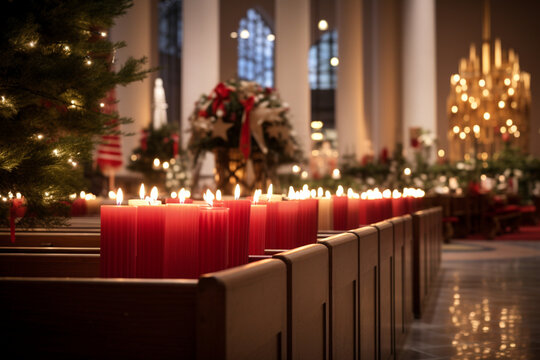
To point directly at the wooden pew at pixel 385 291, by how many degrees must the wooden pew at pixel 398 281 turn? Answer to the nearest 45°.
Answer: approximately 135° to its right

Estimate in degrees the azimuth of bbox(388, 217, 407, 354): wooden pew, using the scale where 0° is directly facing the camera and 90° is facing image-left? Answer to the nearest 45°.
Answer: approximately 225°

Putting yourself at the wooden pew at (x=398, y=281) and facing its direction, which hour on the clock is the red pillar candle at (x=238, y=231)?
The red pillar candle is roughly at 5 o'clock from the wooden pew.

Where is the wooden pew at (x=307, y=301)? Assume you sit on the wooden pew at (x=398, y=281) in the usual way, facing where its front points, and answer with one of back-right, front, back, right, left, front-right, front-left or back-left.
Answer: back-right

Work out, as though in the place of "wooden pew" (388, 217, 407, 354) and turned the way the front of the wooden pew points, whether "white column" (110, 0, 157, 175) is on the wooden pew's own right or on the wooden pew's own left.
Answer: on the wooden pew's own left

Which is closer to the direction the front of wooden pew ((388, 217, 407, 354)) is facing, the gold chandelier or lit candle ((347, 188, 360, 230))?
the gold chandelier

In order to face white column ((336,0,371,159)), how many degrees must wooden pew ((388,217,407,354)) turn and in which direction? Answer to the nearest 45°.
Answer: approximately 45° to its left

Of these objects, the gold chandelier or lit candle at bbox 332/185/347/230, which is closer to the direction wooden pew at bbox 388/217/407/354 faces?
the gold chandelier

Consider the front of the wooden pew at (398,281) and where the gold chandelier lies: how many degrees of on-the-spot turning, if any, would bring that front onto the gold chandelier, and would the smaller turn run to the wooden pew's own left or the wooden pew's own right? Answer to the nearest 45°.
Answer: approximately 45° to the wooden pew's own left

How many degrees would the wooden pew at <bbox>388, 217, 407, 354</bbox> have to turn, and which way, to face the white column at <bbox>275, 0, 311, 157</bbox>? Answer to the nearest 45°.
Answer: approximately 45° to its left
